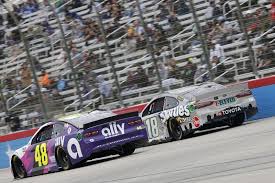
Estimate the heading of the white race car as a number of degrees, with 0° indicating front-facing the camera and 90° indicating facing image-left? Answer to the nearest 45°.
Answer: approximately 135°

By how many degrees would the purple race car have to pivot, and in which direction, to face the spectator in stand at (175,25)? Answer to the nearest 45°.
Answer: approximately 90° to its right

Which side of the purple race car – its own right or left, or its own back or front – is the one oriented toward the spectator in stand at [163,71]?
right

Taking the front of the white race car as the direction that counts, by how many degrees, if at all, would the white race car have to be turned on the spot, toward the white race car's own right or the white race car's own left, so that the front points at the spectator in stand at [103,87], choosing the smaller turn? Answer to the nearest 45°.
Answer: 0° — it already faces them

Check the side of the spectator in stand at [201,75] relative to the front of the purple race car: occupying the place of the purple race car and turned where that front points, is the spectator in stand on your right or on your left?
on your right

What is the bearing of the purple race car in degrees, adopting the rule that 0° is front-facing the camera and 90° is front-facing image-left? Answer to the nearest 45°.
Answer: approximately 135°

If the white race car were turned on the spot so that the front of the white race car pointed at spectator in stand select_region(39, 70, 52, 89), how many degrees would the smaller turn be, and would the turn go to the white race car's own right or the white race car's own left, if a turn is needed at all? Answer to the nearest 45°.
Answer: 0° — it already faces them

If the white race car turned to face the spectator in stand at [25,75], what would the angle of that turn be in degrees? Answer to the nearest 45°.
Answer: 0° — it already faces them
